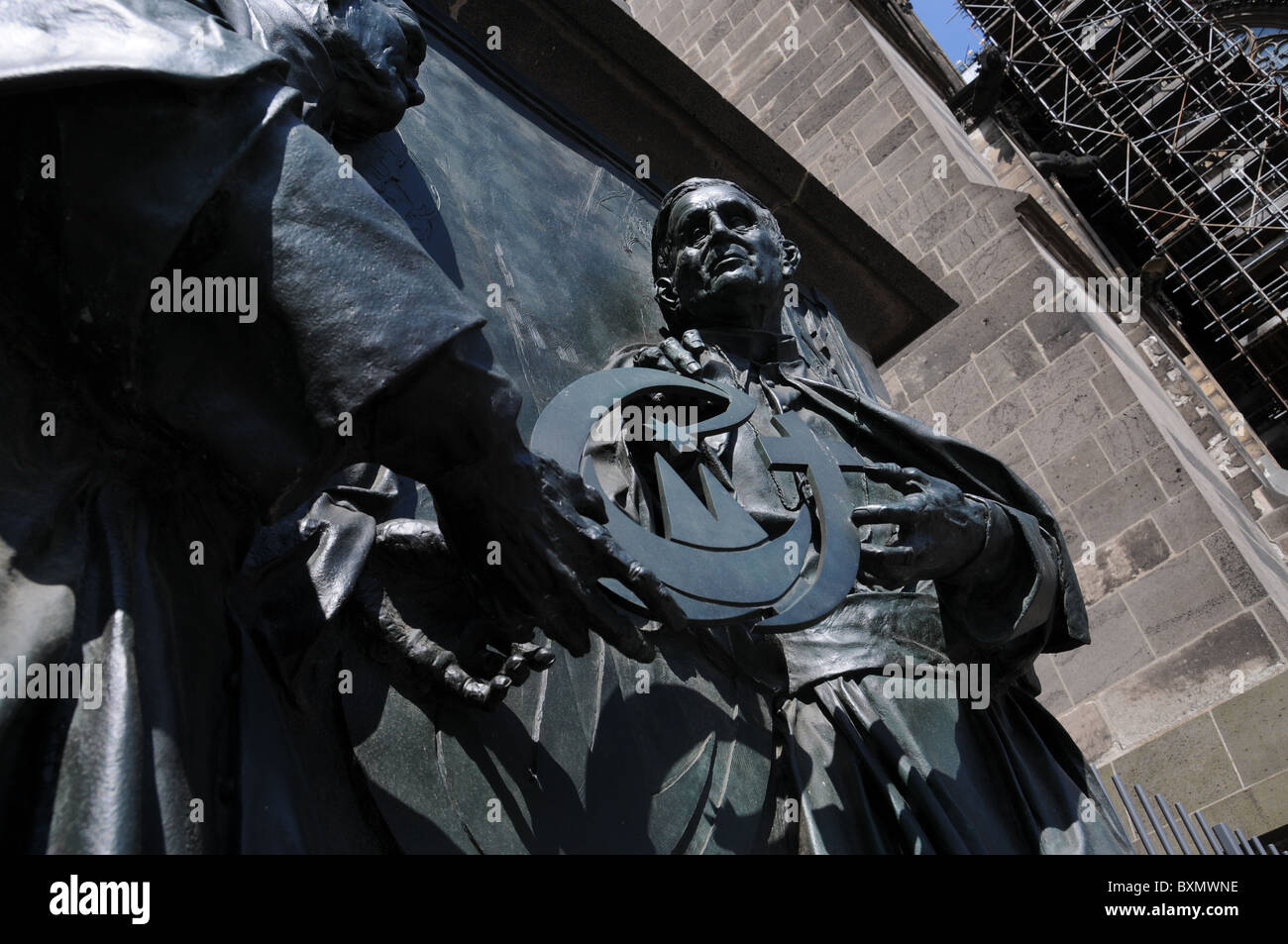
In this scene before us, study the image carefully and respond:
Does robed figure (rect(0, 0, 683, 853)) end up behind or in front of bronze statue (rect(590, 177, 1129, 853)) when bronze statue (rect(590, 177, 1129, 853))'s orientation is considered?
in front

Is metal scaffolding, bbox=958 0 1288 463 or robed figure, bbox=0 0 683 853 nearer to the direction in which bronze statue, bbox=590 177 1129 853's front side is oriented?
the robed figure

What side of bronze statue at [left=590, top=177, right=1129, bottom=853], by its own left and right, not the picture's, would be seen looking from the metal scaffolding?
back

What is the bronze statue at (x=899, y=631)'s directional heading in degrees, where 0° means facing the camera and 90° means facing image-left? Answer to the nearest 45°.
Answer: approximately 0°
